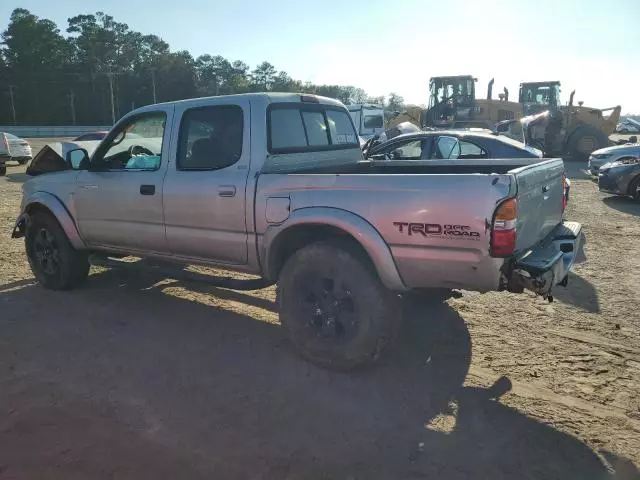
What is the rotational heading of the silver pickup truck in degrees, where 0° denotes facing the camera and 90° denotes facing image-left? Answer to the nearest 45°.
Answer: approximately 135°

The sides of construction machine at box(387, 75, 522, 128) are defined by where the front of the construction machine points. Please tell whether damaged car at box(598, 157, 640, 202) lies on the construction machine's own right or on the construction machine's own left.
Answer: on the construction machine's own left

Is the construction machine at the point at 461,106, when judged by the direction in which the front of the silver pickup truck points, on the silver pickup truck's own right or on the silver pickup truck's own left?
on the silver pickup truck's own right

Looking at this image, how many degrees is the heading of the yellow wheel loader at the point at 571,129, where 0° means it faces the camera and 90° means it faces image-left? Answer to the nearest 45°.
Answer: approximately 90°

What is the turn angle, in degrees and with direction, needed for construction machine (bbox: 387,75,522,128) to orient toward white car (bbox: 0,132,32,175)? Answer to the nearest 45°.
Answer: approximately 45° to its left

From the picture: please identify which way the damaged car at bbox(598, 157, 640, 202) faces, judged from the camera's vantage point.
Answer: facing to the left of the viewer

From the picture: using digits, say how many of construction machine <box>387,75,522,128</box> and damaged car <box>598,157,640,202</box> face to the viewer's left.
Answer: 2

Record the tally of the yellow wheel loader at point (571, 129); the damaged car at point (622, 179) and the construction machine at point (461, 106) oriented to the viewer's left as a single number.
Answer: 3

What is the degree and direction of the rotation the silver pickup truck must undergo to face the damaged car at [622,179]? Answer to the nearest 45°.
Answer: approximately 90° to its right

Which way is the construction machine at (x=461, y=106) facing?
to the viewer's left

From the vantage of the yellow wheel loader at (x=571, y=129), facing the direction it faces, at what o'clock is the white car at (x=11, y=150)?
The white car is roughly at 11 o'clock from the yellow wheel loader.

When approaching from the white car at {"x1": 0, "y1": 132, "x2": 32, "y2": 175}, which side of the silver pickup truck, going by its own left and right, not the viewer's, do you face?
front

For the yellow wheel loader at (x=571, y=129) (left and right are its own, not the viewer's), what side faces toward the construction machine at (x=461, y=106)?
front

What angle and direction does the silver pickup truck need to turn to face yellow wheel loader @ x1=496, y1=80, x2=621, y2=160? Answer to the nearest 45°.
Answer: approximately 90° to its right
